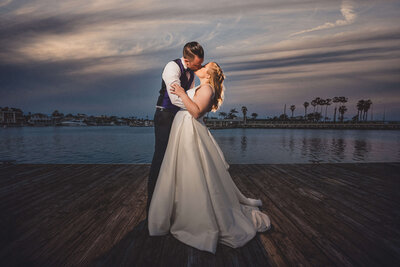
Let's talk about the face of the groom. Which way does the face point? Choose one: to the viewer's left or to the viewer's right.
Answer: to the viewer's right

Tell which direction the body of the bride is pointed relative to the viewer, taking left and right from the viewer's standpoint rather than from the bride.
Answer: facing to the left of the viewer

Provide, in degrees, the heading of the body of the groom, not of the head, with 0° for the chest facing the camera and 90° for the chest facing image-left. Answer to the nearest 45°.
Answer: approximately 270°

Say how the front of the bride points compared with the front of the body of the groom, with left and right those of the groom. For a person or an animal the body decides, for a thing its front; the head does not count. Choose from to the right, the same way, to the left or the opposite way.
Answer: the opposite way

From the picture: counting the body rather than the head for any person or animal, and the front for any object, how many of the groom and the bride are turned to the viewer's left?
1
